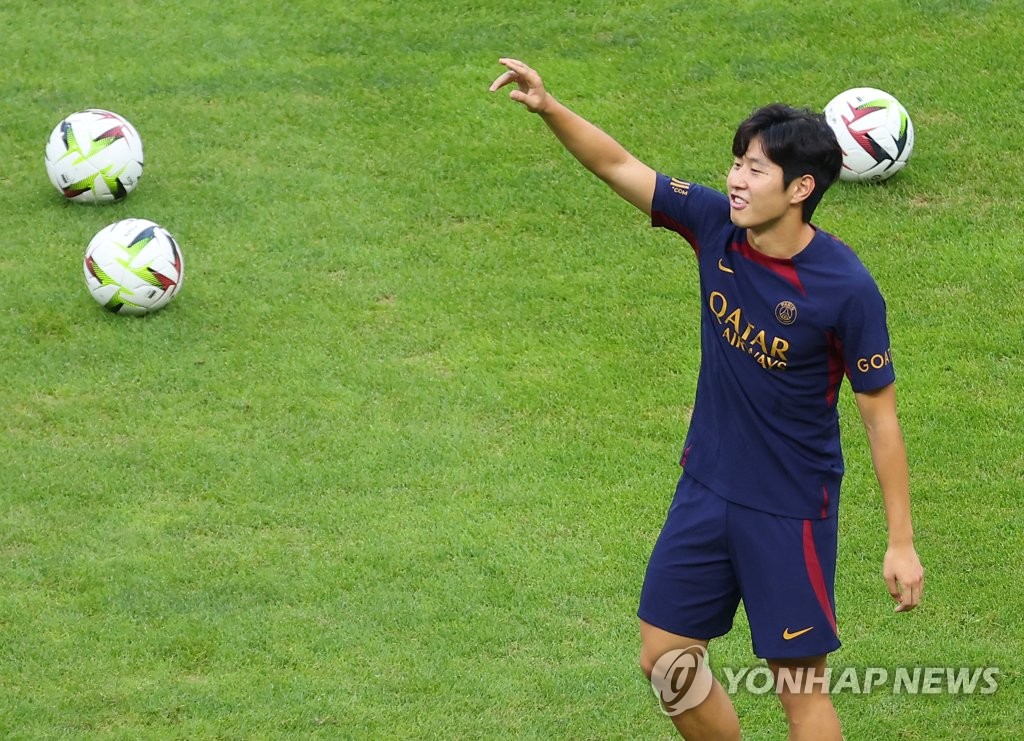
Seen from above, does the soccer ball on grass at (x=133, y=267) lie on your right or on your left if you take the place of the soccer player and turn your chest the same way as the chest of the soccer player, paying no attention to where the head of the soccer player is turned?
on your right

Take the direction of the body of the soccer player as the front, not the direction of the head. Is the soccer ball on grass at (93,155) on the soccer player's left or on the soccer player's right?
on the soccer player's right

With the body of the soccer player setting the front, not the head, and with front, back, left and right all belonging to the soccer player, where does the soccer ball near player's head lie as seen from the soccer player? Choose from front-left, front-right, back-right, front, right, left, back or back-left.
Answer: back-right

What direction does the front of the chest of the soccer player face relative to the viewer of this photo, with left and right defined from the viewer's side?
facing the viewer and to the left of the viewer

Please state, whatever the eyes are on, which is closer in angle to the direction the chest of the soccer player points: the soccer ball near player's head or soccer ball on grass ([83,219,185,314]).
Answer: the soccer ball on grass

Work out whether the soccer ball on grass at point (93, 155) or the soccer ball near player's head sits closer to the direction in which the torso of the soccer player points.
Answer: the soccer ball on grass

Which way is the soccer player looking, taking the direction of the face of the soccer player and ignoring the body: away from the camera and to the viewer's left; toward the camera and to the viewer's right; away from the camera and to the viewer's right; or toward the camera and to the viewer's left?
toward the camera and to the viewer's left

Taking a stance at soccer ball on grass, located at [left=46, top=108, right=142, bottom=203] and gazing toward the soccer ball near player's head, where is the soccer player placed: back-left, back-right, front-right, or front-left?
front-right
